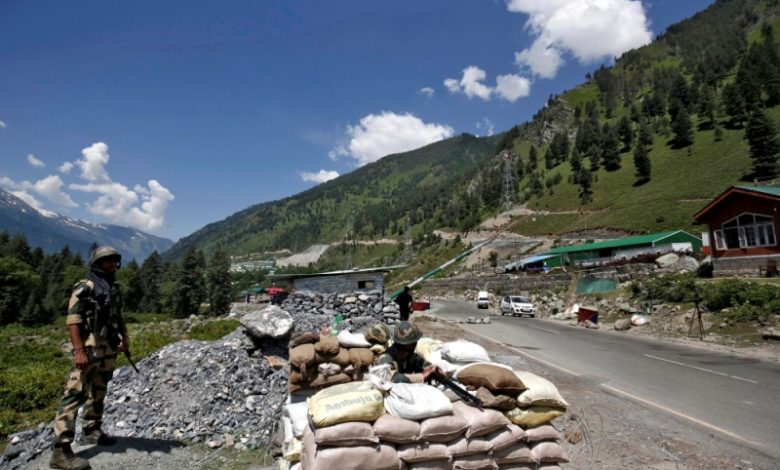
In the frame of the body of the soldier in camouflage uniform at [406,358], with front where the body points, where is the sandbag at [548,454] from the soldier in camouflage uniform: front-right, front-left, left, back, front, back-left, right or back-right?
front-left

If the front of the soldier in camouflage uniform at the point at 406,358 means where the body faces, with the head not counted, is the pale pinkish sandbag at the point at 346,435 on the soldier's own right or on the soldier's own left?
on the soldier's own right

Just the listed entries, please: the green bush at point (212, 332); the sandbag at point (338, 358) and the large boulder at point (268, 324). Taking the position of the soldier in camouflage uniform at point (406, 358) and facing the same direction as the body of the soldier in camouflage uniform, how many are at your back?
3

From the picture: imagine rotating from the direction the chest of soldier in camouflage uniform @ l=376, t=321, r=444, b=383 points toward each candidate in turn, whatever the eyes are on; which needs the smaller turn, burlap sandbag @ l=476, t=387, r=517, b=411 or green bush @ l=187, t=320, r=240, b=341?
the burlap sandbag

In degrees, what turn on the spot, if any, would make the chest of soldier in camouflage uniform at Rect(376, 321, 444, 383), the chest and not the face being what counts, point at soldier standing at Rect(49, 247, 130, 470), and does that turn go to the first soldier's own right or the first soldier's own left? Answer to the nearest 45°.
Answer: approximately 135° to the first soldier's own right

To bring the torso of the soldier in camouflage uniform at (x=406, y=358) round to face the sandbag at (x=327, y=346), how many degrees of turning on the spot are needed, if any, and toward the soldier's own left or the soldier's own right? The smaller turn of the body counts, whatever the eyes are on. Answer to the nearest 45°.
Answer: approximately 180°

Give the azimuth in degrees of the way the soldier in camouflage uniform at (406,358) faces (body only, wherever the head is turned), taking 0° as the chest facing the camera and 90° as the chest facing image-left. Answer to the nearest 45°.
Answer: approximately 315°

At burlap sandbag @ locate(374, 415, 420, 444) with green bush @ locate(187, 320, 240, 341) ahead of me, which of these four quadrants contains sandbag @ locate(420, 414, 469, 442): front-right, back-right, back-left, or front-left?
back-right

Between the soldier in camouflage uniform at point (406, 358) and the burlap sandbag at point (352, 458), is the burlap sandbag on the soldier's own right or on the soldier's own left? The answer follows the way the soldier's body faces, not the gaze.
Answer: on the soldier's own right

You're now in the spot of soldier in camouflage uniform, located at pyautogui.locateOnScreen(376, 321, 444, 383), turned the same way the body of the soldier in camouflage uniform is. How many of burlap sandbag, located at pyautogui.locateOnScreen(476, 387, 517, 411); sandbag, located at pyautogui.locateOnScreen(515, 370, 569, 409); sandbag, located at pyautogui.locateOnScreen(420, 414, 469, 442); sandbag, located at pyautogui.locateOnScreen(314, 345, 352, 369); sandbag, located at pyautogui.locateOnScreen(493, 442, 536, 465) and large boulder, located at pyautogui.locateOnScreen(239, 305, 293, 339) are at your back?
2

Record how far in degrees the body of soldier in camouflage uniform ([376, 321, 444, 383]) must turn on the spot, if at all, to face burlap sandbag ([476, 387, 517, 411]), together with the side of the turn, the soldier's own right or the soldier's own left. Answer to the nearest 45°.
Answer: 0° — they already face it

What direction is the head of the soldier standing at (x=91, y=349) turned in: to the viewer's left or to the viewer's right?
to the viewer's right

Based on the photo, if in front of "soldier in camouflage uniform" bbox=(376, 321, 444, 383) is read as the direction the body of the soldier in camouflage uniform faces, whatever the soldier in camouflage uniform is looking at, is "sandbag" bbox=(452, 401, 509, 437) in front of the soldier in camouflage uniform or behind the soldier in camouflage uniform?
in front

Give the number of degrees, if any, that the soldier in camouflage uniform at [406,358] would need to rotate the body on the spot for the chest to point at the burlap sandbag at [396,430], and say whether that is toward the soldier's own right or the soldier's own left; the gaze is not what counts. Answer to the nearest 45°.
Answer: approximately 45° to the soldier's own right

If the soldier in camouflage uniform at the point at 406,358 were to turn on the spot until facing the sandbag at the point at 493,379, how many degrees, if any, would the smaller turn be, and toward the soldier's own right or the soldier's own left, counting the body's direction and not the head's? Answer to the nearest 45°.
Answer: approximately 45° to the soldier's own left

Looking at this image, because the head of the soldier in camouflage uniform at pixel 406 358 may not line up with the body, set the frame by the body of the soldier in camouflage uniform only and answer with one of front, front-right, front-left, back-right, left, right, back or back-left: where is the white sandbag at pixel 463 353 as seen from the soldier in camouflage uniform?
left
